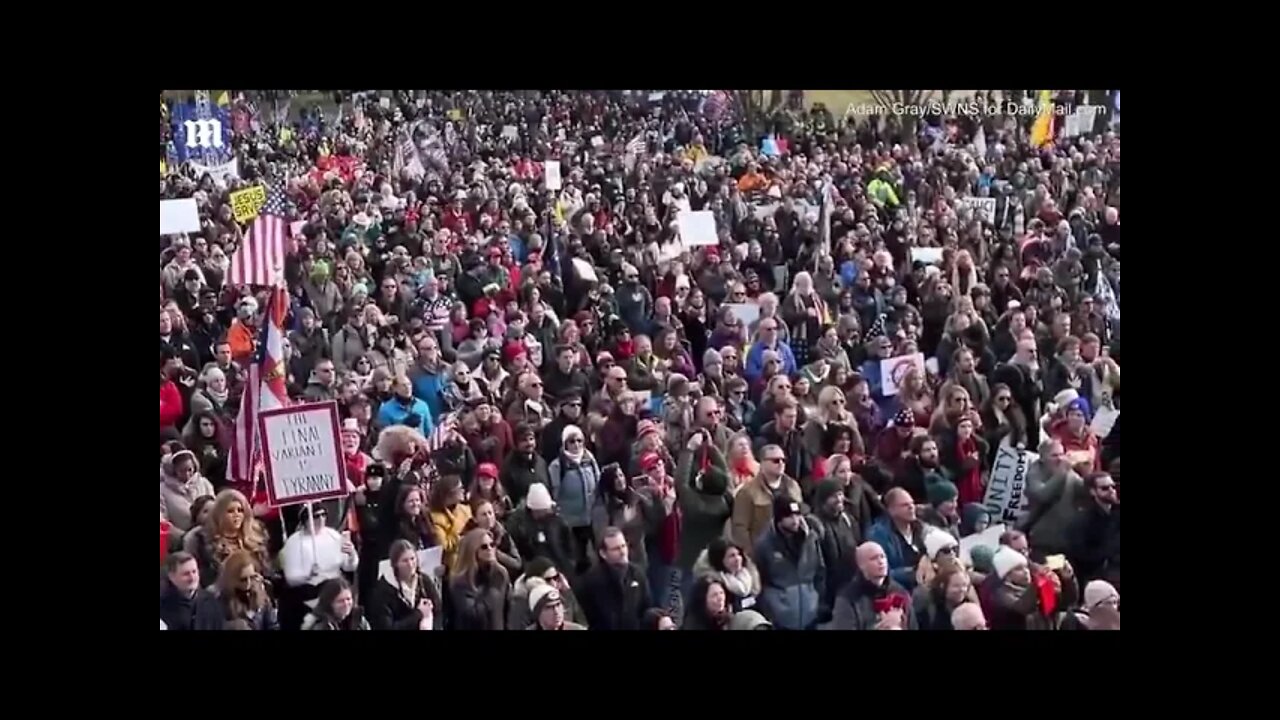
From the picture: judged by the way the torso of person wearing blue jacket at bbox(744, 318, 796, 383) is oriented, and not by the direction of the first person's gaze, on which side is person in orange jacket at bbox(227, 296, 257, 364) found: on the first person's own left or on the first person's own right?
on the first person's own right

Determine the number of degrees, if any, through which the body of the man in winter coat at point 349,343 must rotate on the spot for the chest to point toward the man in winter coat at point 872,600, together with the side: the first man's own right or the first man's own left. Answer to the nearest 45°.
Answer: approximately 45° to the first man's own left

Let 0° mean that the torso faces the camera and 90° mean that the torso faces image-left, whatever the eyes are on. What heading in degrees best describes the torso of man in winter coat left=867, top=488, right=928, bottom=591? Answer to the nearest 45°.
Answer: approximately 315°

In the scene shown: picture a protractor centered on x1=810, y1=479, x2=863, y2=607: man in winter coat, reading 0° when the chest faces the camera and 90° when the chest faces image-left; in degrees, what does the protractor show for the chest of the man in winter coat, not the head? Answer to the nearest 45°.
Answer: approximately 315°

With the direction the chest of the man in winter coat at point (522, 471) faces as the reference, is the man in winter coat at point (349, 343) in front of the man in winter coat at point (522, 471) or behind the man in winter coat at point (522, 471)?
behind

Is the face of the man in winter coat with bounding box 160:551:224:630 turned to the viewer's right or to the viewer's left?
to the viewer's right
